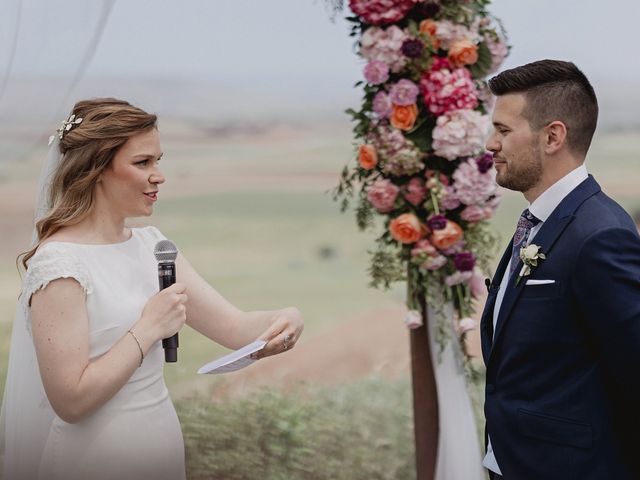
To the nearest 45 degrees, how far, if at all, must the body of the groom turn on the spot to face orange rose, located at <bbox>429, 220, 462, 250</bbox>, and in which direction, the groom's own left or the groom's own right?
approximately 90° to the groom's own right

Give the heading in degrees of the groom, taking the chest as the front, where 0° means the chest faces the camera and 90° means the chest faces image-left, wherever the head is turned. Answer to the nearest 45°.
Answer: approximately 90°

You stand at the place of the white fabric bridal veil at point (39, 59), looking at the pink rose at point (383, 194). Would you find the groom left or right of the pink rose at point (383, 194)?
right

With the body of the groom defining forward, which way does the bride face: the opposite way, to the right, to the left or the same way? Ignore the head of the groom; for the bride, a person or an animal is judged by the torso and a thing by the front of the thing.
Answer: the opposite way

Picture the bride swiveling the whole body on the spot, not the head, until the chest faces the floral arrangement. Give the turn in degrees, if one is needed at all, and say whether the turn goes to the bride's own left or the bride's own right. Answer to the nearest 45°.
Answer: approximately 90° to the bride's own left

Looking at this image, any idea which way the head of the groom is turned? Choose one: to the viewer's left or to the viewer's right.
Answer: to the viewer's left

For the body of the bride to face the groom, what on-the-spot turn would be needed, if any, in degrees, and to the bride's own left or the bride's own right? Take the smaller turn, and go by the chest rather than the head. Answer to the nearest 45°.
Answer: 0° — they already face them

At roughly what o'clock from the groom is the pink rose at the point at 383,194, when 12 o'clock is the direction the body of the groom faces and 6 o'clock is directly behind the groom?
The pink rose is roughly at 2 o'clock from the groom.

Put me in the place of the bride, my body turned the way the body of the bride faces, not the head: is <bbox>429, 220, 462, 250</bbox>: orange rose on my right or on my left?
on my left

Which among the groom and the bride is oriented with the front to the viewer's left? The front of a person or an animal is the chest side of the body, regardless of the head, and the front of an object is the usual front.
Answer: the groom

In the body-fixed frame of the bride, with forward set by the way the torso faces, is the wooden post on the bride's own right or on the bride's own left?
on the bride's own left

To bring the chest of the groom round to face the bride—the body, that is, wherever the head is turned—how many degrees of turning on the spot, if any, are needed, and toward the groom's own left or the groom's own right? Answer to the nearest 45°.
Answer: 0° — they already face them

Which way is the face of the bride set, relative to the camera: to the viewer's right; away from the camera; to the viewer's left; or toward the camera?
to the viewer's right
